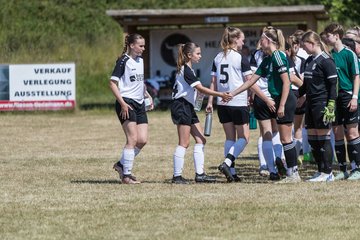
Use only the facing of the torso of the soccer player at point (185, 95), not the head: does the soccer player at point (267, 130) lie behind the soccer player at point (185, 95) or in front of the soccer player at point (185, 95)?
in front

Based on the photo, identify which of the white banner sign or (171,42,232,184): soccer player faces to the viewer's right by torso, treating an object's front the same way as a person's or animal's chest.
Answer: the soccer player

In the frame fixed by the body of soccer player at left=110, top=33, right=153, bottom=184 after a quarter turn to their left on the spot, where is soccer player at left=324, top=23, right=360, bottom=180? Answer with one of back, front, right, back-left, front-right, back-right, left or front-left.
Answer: front-right

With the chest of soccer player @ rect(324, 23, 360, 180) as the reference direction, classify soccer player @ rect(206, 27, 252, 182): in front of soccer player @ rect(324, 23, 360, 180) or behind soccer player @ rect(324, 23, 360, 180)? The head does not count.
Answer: in front

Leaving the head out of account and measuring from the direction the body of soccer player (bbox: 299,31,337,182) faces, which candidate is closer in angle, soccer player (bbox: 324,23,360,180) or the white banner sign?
the white banner sign

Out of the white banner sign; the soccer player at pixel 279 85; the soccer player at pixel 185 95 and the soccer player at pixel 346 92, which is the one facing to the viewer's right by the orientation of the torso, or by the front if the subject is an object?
the soccer player at pixel 185 95

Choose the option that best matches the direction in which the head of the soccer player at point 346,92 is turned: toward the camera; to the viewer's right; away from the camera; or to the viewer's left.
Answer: to the viewer's left

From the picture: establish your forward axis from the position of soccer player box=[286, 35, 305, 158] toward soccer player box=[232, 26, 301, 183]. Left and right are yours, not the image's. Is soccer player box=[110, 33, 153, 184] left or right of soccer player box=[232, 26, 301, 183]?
right

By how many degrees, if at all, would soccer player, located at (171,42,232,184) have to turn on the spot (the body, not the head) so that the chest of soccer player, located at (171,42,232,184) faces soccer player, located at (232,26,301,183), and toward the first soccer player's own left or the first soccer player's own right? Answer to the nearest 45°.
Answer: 0° — they already face them

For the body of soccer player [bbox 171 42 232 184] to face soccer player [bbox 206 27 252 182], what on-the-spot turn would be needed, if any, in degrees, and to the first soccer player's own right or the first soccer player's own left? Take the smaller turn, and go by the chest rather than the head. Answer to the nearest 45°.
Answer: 0° — they already face them

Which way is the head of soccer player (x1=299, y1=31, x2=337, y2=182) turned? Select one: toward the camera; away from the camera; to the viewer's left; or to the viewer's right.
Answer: to the viewer's left

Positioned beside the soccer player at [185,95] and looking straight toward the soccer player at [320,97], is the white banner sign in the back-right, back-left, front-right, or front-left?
back-left

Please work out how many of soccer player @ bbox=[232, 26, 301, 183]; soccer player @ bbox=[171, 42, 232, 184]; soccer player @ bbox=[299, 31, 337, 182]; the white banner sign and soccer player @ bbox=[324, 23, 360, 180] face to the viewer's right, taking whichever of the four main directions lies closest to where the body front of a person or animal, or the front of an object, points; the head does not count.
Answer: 1

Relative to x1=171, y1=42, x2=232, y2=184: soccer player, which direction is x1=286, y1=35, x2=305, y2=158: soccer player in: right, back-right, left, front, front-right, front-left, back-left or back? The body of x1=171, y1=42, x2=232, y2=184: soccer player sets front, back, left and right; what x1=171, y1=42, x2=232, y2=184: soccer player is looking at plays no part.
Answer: front-left

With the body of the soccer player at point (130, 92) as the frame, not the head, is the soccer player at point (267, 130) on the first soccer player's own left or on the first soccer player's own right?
on the first soccer player's own left

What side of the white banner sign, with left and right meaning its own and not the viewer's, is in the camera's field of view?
front

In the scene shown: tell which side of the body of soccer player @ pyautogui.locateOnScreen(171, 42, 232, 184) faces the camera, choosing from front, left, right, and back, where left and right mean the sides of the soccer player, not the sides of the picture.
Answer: right

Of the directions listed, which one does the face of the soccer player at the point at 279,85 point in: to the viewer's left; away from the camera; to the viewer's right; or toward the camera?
to the viewer's left

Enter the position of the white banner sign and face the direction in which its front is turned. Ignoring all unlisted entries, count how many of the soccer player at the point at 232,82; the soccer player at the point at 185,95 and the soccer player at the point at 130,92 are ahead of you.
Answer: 3
